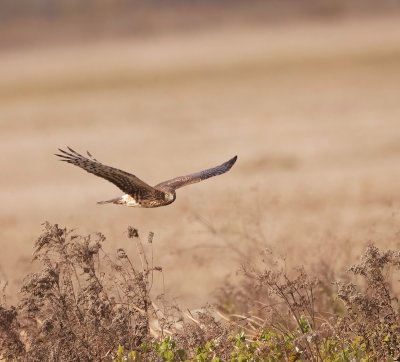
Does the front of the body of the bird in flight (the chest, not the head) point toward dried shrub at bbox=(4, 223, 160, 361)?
no

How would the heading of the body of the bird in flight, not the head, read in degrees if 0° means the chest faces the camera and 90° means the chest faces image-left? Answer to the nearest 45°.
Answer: approximately 315°

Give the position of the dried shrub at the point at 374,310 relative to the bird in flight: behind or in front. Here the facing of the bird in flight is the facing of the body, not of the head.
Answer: in front
